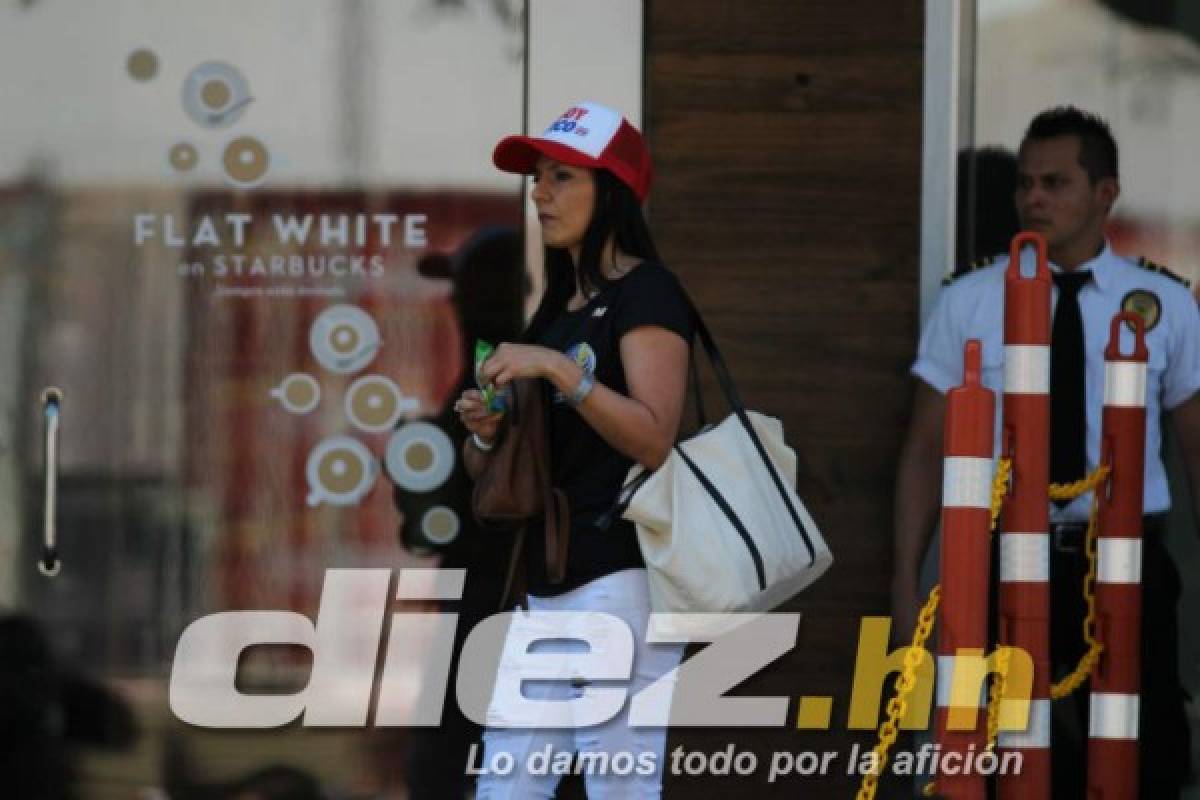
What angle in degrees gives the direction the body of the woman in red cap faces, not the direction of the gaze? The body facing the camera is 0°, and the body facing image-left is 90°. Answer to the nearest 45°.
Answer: approximately 45°

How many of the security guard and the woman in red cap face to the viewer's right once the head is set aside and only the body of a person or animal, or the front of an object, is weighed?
0

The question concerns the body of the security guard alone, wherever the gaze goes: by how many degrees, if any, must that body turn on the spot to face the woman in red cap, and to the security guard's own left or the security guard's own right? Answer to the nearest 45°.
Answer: approximately 45° to the security guard's own right

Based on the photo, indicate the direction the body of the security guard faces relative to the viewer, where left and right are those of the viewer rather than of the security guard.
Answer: facing the viewer

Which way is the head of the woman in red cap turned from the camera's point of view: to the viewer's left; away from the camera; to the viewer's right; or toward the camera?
to the viewer's left

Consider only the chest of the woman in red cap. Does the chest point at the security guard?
no
